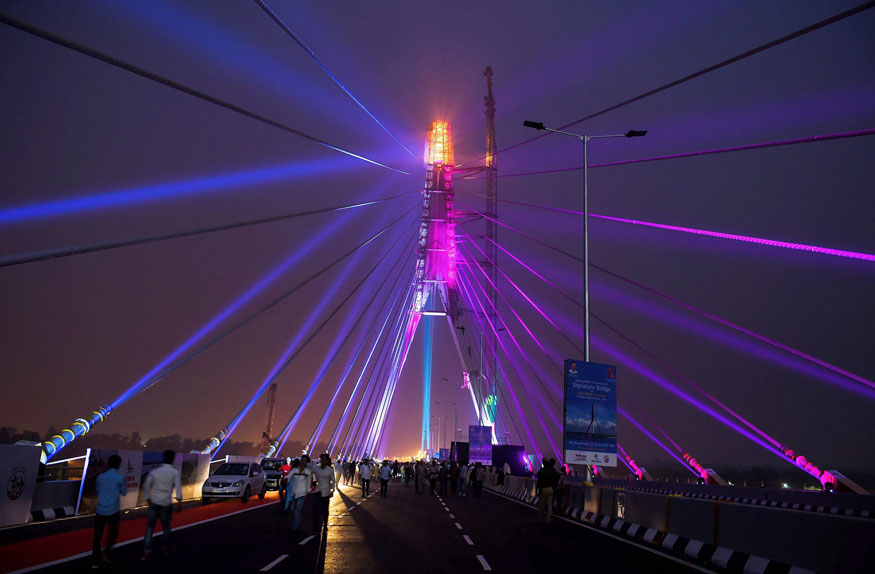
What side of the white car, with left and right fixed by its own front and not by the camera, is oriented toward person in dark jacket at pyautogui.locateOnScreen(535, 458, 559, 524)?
left

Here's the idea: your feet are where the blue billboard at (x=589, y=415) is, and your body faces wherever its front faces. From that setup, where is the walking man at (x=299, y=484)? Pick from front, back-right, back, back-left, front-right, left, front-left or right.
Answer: front-right

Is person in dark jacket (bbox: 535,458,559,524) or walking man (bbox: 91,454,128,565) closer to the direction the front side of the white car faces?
the walking man

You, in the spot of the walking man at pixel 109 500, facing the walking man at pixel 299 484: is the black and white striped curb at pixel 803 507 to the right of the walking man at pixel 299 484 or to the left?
right

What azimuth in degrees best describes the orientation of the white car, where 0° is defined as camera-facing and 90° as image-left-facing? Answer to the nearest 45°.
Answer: approximately 45°

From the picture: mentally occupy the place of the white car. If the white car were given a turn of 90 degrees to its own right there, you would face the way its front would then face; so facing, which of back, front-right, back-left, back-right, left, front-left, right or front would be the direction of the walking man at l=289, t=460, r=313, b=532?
back-left
